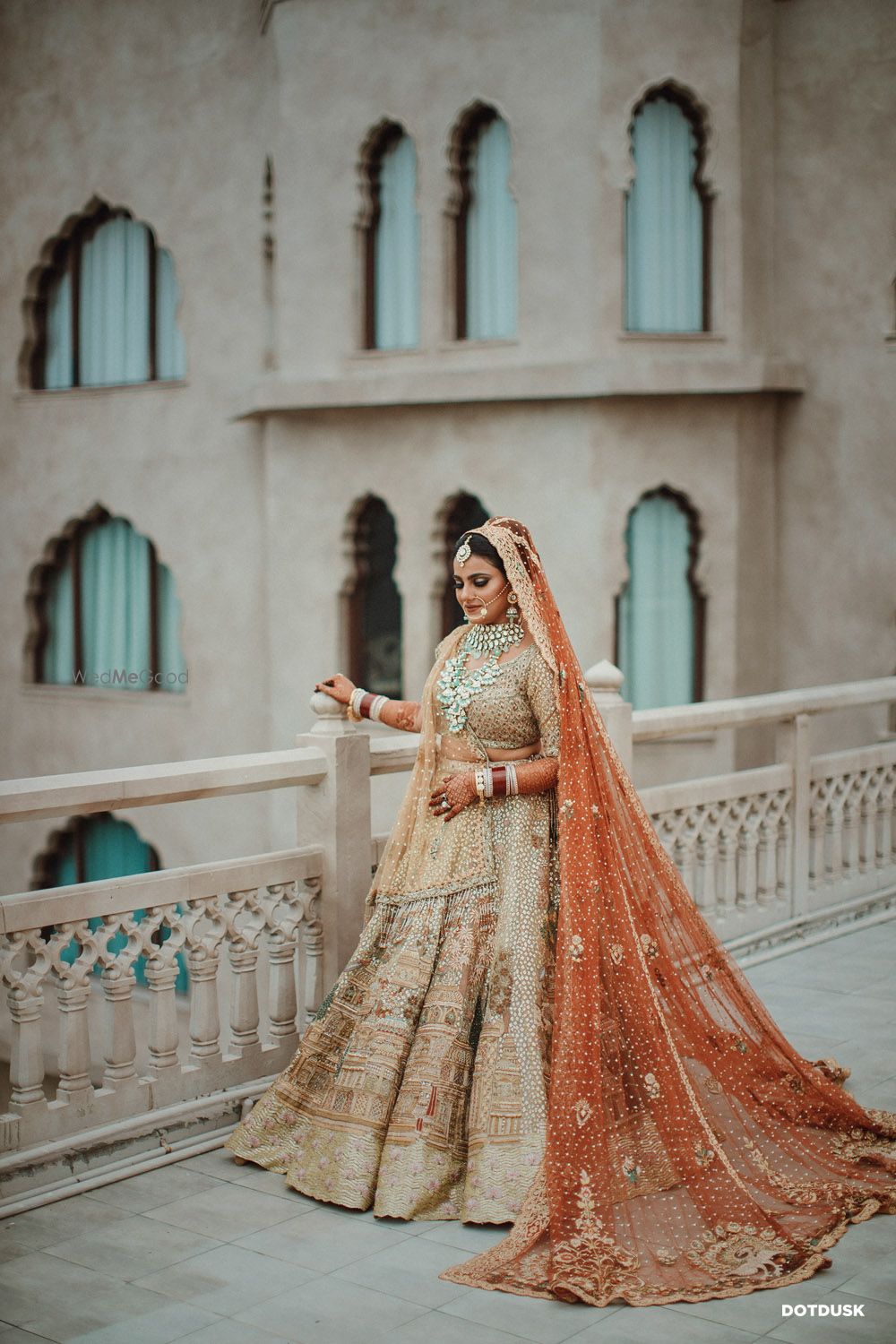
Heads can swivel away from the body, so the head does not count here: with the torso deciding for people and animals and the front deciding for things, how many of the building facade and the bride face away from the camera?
0

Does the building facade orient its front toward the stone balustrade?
yes

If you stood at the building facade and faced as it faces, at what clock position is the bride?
The bride is roughly at 12 o'clock from the building facade.

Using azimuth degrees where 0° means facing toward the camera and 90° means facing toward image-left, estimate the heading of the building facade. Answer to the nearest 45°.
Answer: approximately 0°

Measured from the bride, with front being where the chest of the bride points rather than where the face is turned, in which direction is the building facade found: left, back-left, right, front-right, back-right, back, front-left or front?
back-right

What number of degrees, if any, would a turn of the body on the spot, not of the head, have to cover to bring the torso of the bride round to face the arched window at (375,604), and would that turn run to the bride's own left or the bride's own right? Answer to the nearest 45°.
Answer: approximately 135° to the bride's own right

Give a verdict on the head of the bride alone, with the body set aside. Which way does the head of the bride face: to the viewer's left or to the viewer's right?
to the viewer's left

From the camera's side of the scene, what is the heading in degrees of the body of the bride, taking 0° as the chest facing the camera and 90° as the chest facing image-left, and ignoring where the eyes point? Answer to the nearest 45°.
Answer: approximately 45°
